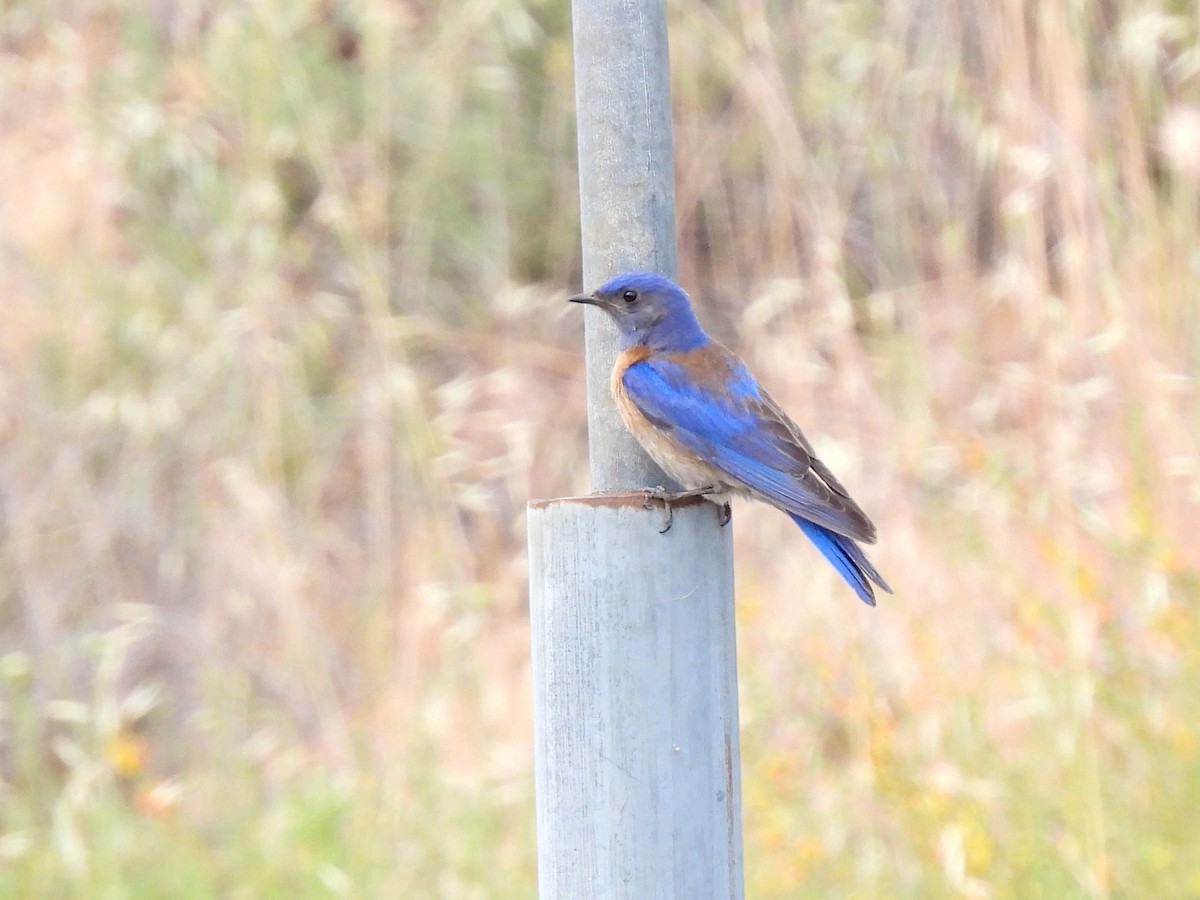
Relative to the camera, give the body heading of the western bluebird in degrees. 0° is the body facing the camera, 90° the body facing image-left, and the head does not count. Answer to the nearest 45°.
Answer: approximately 90°
